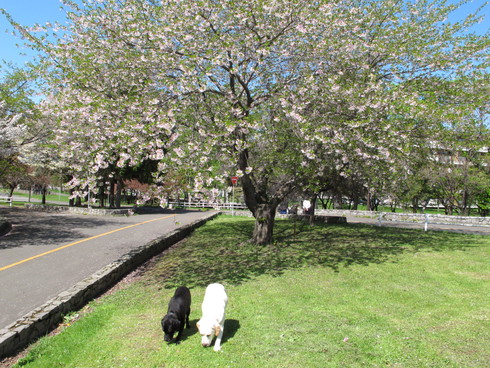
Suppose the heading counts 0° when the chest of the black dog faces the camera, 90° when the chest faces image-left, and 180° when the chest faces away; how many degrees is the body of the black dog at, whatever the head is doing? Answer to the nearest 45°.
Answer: approximately 45°

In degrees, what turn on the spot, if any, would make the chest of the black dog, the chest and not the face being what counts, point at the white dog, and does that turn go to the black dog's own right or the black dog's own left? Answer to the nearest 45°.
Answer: approximately 90° to the black dog's own left

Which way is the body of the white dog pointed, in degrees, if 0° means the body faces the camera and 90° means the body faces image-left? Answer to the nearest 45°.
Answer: approximately 0°

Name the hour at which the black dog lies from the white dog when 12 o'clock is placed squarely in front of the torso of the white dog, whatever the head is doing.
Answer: The black dog is roughly at 4 o'clock from the white dog.
